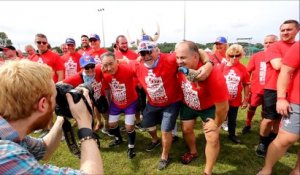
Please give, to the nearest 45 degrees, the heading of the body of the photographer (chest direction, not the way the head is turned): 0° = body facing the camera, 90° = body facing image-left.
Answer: approximately 225°

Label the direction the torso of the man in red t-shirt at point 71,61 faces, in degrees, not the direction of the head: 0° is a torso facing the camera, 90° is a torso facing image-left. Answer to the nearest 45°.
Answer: approximately 0°

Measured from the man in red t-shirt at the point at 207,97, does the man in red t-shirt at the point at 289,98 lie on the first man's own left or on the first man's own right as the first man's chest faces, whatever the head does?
on the first man's own left

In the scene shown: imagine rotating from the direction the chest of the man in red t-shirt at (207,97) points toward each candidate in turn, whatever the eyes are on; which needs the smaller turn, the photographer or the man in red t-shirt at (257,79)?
the photographer

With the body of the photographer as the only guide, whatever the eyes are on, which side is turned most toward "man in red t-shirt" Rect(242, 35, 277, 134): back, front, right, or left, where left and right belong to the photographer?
front

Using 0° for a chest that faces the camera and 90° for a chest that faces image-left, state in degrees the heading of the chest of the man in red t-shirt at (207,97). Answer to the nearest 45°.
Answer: approximately 45°

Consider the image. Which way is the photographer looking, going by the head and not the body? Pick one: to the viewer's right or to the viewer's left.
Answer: to the viewer's right

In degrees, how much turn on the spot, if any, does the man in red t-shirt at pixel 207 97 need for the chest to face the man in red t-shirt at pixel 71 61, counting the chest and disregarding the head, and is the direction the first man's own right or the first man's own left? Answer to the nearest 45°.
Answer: approximately 90° to the first man's own right
